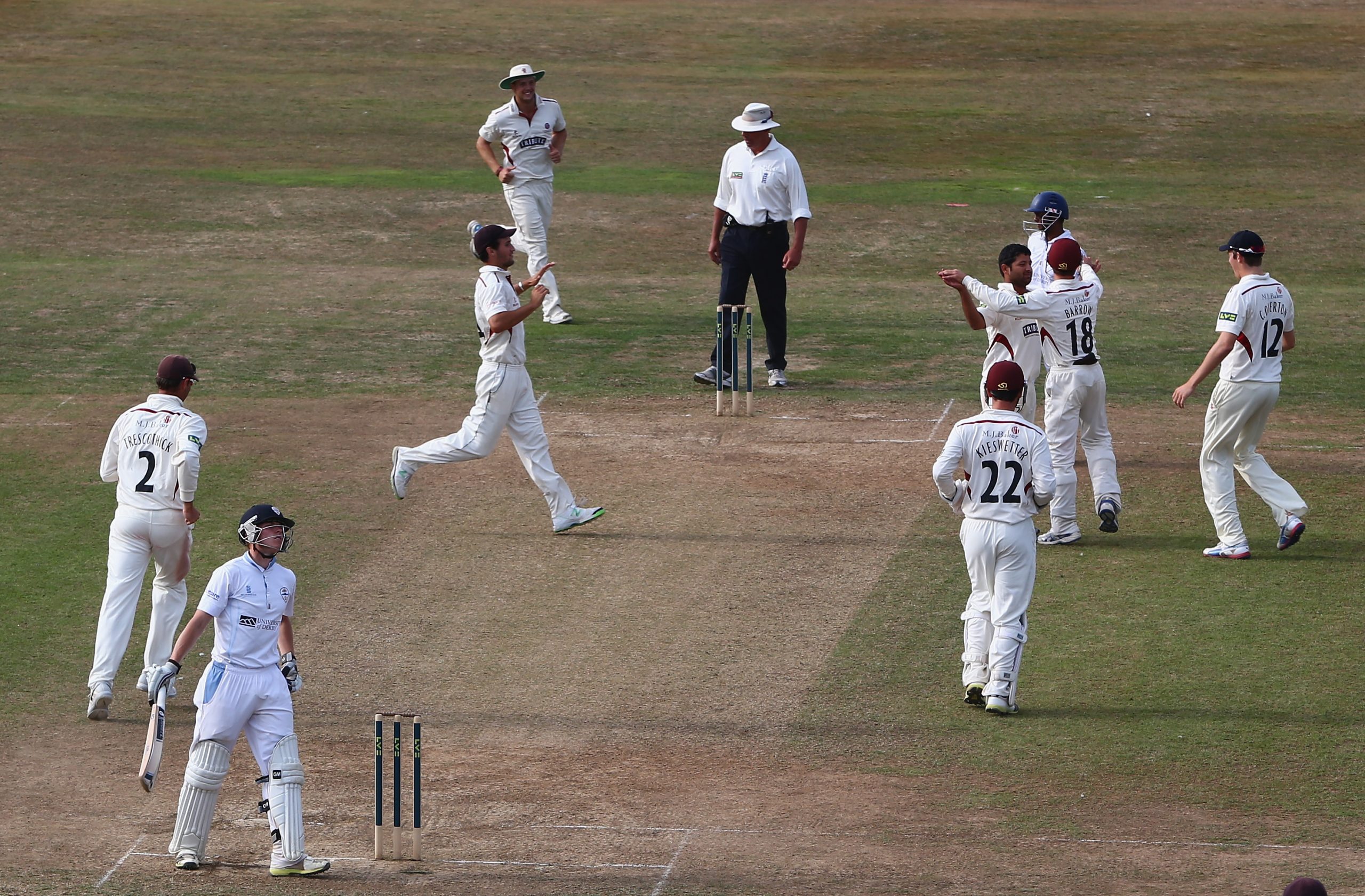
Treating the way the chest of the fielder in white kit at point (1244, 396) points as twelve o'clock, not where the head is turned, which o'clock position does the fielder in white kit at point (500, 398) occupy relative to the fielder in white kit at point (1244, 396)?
the fielder in white kit at point (500, 398) is roughly at 10 o'clock from the fielder in white kit at point (1244, 396).

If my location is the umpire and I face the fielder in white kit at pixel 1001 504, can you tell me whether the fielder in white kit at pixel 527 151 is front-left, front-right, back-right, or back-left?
back-right

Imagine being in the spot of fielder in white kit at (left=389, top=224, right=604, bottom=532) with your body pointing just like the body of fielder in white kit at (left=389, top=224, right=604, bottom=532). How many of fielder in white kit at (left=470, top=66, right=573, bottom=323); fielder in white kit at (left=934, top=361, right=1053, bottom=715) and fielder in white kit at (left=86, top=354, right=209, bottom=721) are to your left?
1

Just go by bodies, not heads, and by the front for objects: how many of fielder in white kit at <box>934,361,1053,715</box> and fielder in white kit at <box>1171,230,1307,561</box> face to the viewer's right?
0

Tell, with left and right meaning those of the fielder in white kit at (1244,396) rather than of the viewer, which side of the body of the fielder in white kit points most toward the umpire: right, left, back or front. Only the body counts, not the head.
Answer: front

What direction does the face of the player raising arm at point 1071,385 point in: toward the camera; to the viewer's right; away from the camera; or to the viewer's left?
away from the camera

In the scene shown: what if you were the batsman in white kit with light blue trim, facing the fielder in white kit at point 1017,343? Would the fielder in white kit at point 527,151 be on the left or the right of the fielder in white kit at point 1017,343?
left

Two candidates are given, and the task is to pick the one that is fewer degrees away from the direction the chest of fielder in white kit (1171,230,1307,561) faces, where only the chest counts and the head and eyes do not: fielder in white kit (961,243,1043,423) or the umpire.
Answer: the umpire

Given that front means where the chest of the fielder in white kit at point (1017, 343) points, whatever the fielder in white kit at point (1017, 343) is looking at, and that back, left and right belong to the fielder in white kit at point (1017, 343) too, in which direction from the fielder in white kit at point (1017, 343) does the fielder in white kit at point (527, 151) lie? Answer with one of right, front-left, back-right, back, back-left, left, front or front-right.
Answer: back

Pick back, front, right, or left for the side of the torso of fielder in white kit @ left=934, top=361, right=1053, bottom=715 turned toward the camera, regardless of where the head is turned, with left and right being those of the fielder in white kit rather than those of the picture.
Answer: back

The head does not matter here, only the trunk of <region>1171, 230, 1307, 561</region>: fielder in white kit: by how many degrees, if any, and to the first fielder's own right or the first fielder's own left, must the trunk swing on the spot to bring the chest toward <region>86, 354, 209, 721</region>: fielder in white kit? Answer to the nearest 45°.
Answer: approximately 90° to the first fielder's own left

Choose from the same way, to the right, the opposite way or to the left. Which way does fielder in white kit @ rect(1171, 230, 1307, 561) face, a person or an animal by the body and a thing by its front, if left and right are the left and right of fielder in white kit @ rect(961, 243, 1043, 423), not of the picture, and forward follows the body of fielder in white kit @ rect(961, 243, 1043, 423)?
the opposite way

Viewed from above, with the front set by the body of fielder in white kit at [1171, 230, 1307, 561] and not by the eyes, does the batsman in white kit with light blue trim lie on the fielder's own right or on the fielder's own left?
on the fielder's own left

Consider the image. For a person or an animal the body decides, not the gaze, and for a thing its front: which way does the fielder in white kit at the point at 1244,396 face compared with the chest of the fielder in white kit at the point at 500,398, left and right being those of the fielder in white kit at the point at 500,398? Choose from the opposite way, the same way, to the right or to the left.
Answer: to the left

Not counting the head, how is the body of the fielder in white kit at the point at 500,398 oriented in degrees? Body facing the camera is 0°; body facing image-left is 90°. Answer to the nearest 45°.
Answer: approximately 270°

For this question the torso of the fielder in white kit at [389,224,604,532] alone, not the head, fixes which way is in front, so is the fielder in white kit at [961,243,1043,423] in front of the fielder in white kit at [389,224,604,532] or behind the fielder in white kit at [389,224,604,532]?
in front

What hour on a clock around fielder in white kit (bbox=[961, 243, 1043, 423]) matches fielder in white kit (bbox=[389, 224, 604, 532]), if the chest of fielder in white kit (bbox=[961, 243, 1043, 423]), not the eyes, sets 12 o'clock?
fielder in white kit (bbox=[389, 224, 604, 532]) is roughly at 4 o'clock from fielder in white kit (bbox=[961, 243, 1043, 423]).

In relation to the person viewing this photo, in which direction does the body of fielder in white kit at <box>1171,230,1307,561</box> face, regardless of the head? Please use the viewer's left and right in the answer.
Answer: facing away from the viewer and to the left of the viewer
